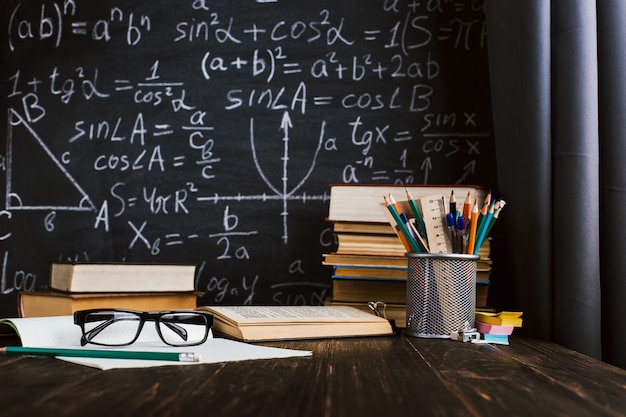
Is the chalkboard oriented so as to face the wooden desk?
yes

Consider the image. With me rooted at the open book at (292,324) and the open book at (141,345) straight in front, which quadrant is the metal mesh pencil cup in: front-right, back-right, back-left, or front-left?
back-left

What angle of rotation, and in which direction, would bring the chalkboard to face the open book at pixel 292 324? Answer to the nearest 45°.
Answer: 0° — it already faces it

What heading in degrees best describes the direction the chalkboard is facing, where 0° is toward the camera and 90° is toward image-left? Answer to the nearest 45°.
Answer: approximately 0°

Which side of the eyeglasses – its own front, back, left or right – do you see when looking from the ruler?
left

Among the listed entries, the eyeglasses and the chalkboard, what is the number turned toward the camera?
2

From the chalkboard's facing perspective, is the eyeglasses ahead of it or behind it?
ahead

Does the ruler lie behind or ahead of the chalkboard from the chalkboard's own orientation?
ahead

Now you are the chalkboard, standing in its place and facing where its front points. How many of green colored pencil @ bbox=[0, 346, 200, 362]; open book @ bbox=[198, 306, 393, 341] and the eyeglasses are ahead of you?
3
